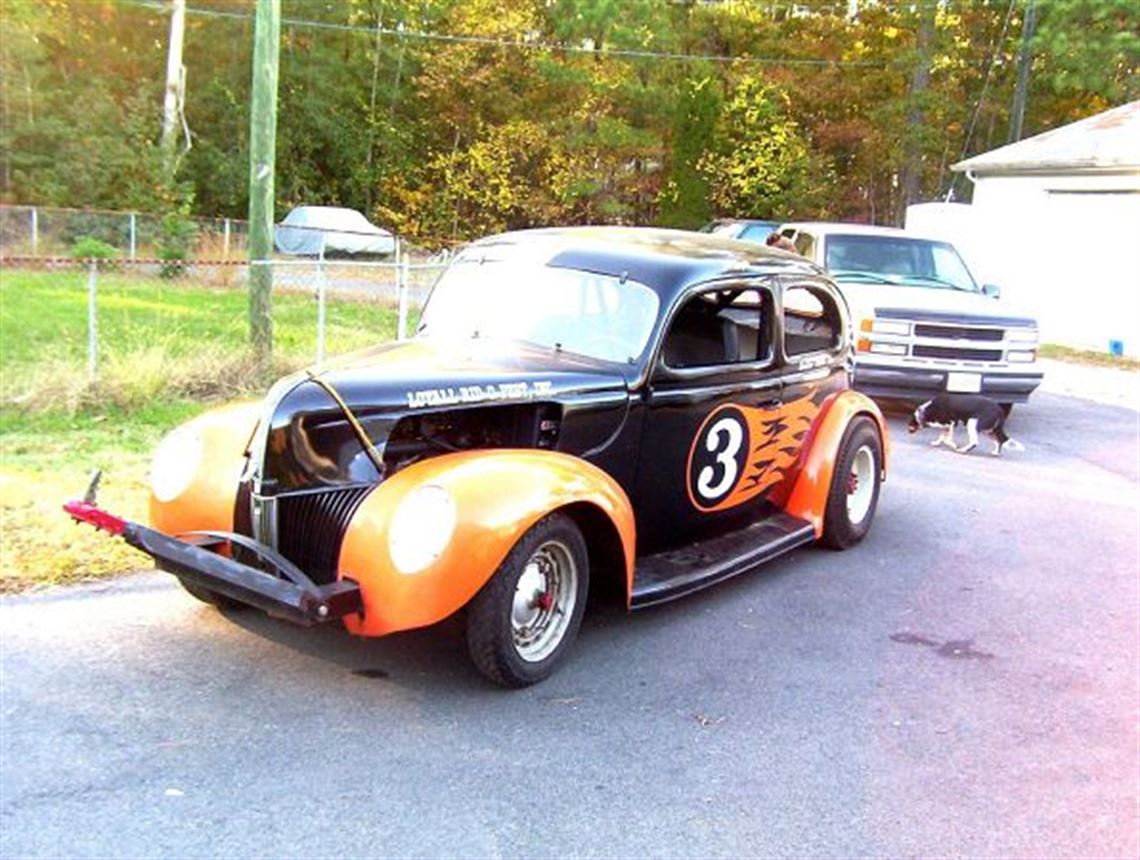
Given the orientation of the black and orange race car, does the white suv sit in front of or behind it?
behind

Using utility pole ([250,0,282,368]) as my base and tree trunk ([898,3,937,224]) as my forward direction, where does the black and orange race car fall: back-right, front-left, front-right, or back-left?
back-right

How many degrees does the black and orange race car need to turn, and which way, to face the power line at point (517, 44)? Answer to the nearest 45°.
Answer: approximately 135° to its right

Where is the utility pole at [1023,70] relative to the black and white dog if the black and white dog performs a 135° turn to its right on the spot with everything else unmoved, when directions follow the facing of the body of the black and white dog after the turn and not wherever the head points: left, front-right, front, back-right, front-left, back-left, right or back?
front-left

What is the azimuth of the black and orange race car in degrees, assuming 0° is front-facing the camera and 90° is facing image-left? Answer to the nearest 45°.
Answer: approximately 45°

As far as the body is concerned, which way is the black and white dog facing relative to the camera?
to the viewer's left

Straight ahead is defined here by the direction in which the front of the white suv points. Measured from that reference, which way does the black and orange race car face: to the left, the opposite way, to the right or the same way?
to the right

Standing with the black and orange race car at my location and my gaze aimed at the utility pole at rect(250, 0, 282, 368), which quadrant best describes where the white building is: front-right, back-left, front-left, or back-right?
front-right

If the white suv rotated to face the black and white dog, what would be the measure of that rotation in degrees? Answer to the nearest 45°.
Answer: approximately 45° to its right

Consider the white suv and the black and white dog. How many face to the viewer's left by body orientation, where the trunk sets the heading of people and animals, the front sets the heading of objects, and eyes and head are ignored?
1

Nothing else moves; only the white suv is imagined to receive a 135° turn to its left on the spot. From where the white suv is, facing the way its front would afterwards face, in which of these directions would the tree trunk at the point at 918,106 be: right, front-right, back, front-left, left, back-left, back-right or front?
front

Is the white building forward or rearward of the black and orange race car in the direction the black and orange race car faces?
rearward

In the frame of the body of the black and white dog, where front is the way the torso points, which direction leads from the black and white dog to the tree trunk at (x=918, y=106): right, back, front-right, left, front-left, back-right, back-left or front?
right

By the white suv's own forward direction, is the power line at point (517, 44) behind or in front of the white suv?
behind

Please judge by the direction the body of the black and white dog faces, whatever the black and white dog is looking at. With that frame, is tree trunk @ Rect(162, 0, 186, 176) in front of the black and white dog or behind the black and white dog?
in front

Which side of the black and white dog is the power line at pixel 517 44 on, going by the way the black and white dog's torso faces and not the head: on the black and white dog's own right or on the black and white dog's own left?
on the black and white dog's own right
